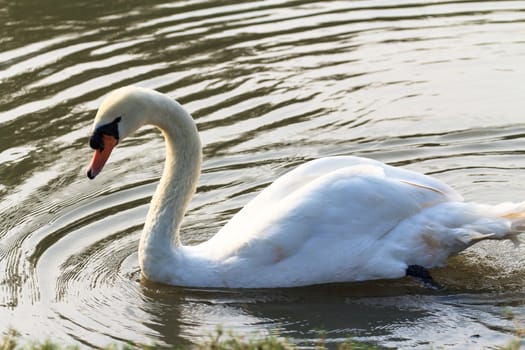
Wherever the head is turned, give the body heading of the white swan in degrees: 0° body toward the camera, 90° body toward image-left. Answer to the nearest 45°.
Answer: approximately 90°
